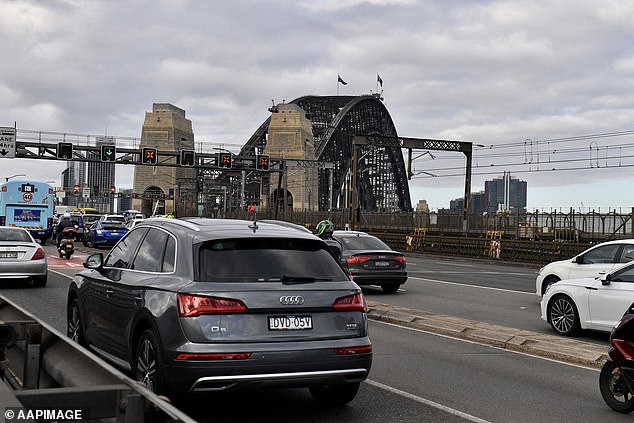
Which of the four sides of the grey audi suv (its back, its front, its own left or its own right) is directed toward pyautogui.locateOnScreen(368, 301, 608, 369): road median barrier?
right

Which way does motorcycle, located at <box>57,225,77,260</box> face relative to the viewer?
away from the camera

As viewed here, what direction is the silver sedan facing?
away from the camera

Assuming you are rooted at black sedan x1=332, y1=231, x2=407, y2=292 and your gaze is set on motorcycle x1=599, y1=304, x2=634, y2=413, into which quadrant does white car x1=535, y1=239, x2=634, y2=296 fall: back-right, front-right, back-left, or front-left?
front-left

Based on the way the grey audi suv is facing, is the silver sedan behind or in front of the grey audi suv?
in front

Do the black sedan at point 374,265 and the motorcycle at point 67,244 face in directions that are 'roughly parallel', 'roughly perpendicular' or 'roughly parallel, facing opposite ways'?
roughly parallel

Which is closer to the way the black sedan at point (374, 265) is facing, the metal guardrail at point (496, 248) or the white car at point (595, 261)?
the metal guardrail

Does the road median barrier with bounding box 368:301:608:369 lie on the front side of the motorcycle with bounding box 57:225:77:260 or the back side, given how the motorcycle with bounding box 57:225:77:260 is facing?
on the back side

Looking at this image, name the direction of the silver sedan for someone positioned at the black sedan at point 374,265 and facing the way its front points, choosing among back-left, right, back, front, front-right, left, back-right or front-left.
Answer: front-left

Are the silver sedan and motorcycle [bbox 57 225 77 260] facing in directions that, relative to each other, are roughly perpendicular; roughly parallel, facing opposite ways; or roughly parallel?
roughly parallel

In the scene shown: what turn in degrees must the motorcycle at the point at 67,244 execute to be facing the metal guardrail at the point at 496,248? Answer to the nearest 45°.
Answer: approximately 90° to its right

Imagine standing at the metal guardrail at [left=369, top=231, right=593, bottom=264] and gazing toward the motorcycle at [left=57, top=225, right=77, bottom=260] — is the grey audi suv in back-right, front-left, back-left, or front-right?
front-left

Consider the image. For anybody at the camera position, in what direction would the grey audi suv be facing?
facing away from the viewer and to the left of the viewer

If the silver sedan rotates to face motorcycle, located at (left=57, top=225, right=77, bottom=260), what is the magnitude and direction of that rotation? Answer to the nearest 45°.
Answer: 0° — it already faces it

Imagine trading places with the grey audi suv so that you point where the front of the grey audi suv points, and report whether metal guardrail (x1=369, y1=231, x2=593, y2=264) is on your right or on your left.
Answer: on your right

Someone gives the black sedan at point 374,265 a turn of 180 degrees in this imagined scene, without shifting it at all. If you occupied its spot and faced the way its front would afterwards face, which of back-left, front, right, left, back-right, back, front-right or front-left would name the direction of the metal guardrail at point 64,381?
front-right

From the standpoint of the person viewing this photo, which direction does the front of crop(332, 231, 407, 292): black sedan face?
facing away from the viewer and to the left of the viewer

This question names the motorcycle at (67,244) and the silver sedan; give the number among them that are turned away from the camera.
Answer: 2
